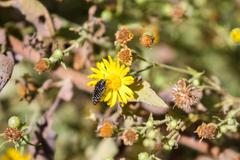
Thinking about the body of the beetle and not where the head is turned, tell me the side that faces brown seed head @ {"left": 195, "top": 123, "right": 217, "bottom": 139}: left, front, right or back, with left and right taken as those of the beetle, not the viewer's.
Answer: right

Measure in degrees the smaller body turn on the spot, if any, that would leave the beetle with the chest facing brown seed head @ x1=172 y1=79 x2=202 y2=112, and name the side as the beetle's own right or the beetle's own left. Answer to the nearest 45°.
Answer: approximately 90° to the beetle's own right

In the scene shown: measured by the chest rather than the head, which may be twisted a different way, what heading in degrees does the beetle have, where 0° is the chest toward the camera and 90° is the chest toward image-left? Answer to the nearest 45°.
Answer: approximately 180°

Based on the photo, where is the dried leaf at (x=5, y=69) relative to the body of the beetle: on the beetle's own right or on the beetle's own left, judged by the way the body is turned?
on the beetle's own left
